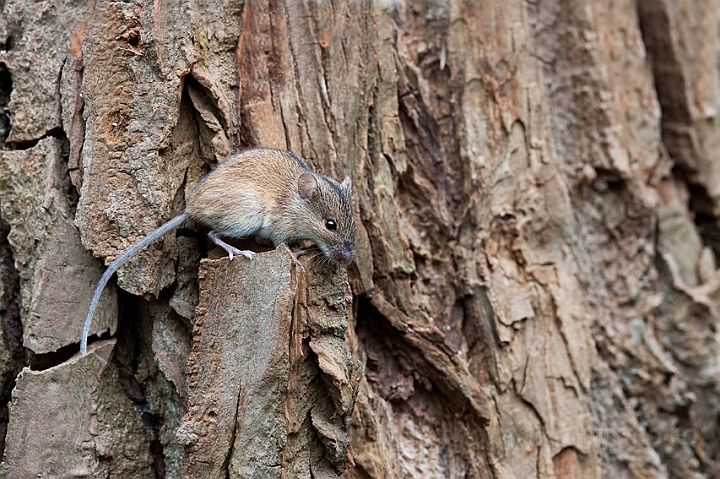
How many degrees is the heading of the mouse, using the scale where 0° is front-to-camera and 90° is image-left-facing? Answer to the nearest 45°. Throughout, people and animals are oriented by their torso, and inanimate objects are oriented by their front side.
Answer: approximately 270°
